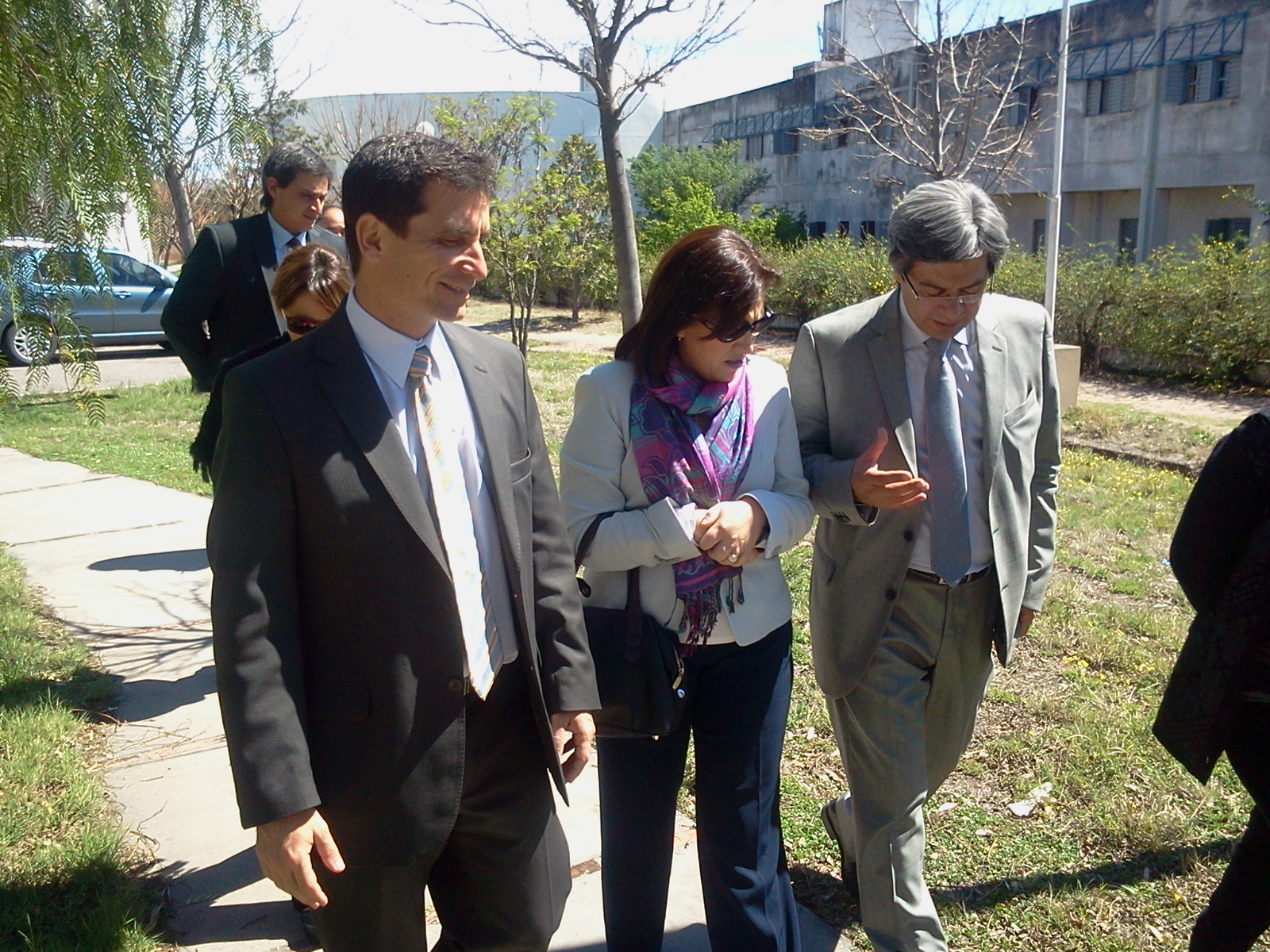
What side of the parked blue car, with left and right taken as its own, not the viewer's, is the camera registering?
right

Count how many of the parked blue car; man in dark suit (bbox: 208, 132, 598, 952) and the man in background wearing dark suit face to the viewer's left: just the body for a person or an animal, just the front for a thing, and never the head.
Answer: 0

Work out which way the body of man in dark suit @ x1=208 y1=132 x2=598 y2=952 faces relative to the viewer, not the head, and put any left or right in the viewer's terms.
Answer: facing the viewer and to the right of the viewer

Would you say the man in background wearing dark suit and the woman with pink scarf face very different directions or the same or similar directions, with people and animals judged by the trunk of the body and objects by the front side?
same or similar directions

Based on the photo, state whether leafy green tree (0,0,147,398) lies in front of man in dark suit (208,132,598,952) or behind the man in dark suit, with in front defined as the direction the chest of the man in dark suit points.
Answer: behind

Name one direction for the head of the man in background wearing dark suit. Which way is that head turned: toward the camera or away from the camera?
toward the camera

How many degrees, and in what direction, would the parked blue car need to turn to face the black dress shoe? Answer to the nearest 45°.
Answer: approximately 45° to its right

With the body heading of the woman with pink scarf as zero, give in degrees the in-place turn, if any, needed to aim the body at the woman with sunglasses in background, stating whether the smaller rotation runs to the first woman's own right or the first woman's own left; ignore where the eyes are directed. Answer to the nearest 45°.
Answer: approximately 180°

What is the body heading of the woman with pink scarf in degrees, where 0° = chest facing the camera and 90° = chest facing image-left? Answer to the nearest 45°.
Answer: approximately 315°

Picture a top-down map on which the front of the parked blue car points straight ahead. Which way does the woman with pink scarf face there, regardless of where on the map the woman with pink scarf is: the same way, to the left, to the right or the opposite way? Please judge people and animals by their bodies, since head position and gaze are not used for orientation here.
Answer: to the right

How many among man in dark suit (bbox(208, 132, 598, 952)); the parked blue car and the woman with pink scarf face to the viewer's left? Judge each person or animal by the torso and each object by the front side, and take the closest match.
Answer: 0

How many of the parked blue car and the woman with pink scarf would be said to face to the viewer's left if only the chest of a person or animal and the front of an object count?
0
